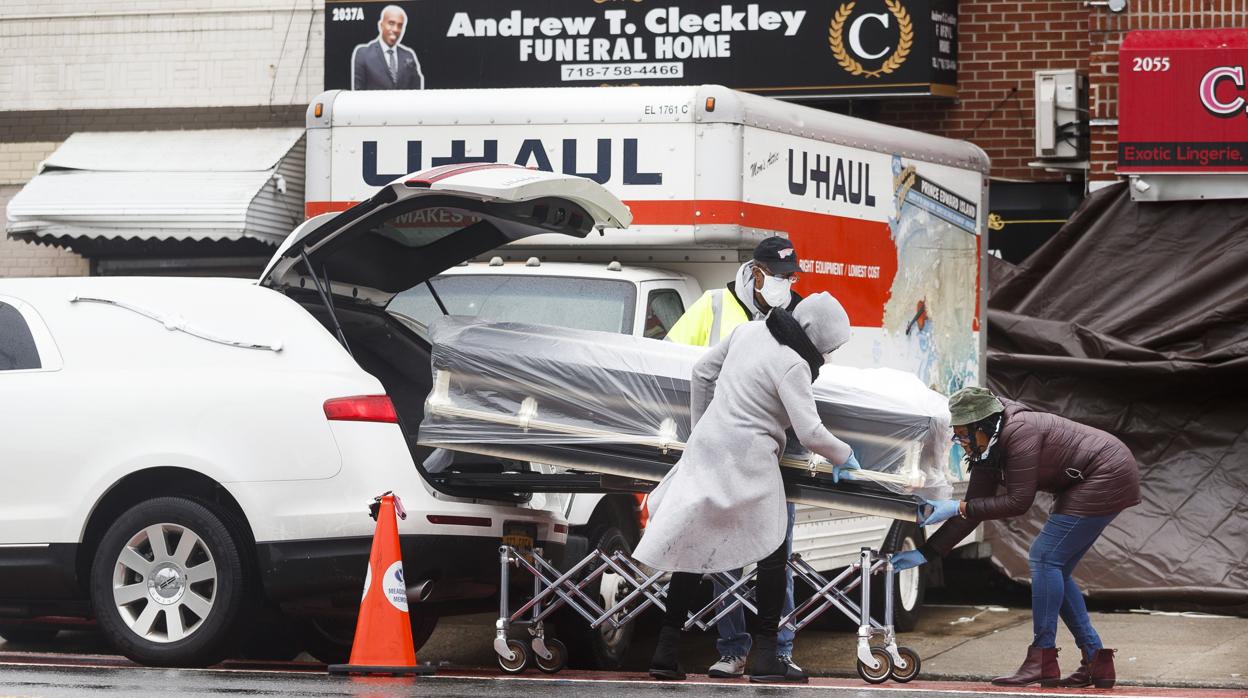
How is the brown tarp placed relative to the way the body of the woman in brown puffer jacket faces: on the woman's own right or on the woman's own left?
on the woman's own right

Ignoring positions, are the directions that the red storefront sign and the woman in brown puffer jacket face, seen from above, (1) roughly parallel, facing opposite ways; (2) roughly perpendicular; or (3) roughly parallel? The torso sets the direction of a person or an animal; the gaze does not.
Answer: roughly perpendicular

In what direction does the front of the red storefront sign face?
toward the camera

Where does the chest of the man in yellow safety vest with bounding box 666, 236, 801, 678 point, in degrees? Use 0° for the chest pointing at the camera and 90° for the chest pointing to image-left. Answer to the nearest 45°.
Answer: approximately 315°

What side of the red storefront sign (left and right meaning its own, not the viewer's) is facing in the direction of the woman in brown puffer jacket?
front

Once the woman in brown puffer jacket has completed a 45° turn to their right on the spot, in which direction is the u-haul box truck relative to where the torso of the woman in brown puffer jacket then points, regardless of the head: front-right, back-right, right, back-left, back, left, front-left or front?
front

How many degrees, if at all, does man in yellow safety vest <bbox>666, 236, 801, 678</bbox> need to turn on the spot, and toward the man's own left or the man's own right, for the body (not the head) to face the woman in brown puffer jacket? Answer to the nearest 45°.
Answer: approximately 45° to the man's own left

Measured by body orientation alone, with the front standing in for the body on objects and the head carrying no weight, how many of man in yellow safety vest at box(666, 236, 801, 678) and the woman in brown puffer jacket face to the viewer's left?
1

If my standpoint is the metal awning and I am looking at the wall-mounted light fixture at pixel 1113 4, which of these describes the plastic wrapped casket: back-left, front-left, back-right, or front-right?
front-right

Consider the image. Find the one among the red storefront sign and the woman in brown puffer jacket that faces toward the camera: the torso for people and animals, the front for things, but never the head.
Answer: the red storefront sign

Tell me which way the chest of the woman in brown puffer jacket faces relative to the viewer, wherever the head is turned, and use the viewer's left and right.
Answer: facing to the left of the viewer

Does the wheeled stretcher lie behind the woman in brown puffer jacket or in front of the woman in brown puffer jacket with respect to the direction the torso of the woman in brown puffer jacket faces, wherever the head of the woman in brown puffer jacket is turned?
in front

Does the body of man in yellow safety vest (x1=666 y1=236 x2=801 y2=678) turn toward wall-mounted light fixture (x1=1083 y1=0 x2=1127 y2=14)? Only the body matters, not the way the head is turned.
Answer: no

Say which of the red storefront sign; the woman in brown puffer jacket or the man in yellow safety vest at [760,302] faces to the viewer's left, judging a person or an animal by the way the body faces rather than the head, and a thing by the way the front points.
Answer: the woman in brown puffer jacket

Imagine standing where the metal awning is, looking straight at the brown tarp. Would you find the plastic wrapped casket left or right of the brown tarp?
right

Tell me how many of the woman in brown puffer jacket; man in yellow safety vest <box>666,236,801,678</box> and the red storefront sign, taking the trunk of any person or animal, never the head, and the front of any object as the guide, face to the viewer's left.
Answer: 1

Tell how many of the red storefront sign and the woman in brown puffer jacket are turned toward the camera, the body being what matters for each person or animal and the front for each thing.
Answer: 1
